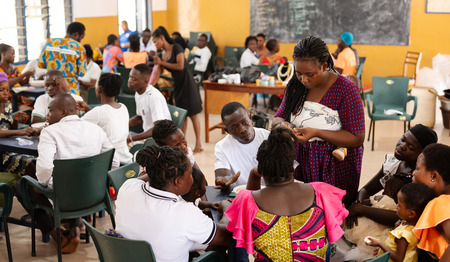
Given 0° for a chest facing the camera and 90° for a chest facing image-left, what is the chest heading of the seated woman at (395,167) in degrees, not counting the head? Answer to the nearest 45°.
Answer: approximately 45°

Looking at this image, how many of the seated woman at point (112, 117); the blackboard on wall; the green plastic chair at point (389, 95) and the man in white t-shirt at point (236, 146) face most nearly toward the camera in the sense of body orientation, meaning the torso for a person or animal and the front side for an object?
3

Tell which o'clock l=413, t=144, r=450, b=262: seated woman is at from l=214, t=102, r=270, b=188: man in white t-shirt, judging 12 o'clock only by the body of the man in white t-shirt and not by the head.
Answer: The seated woman is roughly at 11 o'clock from the man in white t-shirt.

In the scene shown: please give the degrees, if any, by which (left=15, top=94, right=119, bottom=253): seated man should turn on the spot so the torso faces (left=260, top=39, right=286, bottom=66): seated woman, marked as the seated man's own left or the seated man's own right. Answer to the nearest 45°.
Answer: approximately 90° to the seated man's own right

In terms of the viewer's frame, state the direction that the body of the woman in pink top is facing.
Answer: away from the camera

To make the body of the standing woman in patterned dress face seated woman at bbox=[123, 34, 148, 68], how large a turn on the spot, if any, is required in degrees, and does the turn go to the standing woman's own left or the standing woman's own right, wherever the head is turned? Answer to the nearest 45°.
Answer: approximately 90° to the standing woman's own right

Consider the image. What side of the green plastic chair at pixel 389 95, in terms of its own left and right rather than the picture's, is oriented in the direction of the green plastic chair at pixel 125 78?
right

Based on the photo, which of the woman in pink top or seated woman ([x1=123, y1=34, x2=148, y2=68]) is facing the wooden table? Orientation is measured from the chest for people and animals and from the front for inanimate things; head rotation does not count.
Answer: the woman in pink top

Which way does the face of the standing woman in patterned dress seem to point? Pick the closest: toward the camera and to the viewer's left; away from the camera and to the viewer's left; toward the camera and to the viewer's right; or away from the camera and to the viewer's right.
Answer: toward the camera and to the viewer's left

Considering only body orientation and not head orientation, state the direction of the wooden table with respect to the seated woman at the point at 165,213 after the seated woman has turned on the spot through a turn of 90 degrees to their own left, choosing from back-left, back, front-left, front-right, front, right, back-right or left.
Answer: front-right

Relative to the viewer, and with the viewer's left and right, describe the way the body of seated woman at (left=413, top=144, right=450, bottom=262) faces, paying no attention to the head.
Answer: facing to the left of the viewer
